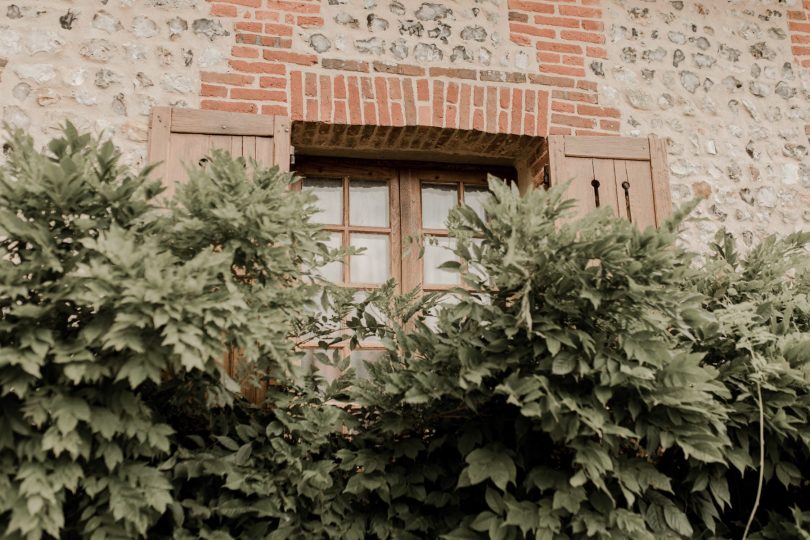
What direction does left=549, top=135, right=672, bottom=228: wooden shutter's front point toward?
toward the camera

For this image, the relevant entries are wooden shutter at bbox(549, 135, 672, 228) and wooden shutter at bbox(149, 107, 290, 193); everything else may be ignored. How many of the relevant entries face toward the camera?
2

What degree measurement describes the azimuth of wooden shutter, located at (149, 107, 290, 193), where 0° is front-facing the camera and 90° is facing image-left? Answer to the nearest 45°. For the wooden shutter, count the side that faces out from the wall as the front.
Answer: approximately 0°

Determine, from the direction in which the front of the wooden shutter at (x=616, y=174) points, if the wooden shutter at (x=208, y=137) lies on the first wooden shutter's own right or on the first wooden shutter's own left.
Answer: on the first wooden shutter's own right

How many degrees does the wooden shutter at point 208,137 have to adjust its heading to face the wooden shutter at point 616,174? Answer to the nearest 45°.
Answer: approximately 90° to its left
